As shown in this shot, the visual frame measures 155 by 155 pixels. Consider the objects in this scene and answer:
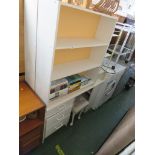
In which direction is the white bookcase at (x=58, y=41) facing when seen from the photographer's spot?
facing the viewer and to the right of the viewer

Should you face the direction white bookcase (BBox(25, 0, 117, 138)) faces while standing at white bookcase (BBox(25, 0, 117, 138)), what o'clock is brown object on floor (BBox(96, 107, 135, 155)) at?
The brown object on floor is roughly at 12 o'clock from the white bookcase.
